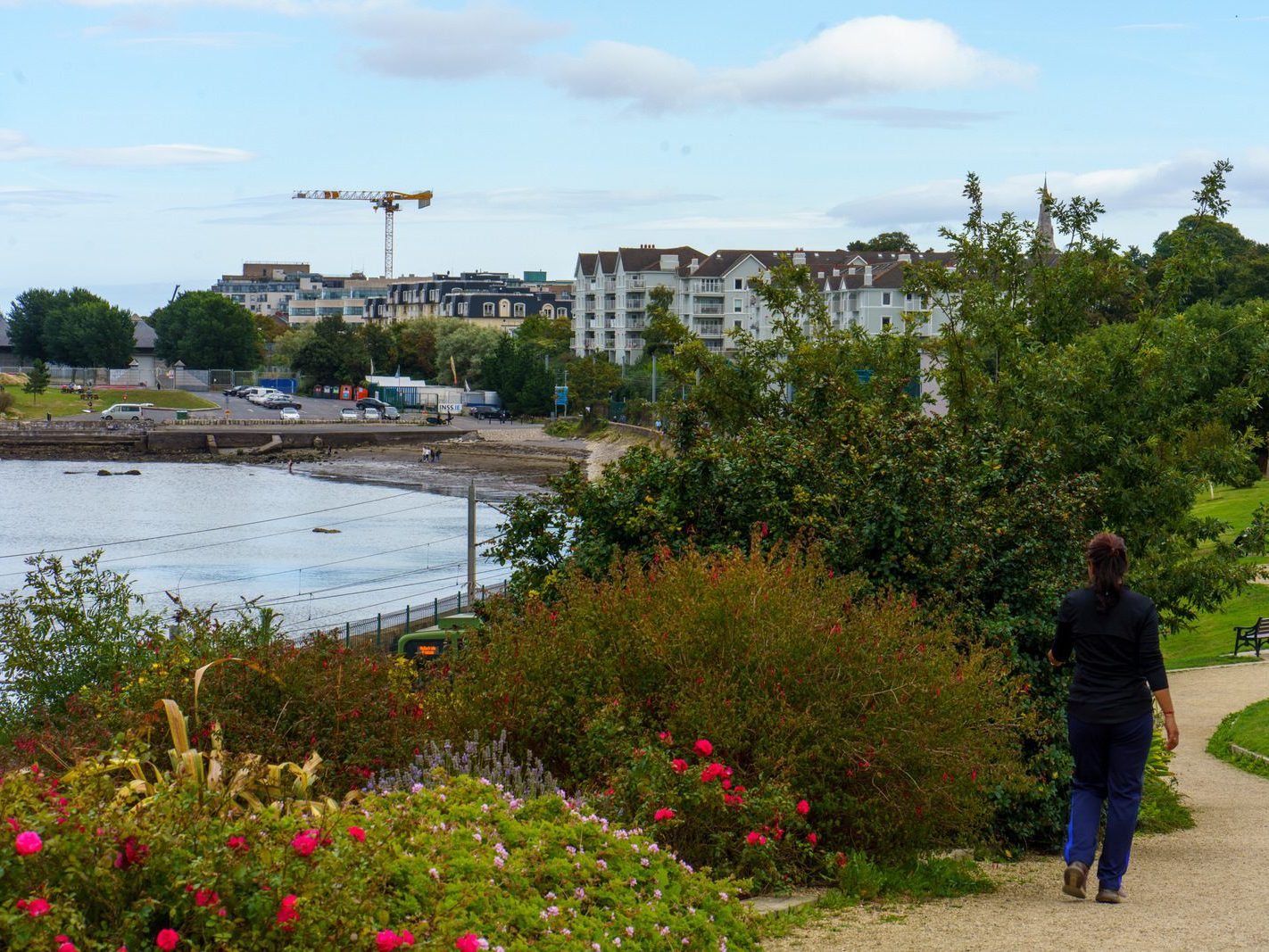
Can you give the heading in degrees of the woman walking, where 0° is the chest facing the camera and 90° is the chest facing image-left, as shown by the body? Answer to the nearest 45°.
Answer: approximately 180°

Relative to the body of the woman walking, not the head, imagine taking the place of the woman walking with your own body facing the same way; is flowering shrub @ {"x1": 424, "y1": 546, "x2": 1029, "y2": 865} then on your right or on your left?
on your left

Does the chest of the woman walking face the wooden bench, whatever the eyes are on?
yes

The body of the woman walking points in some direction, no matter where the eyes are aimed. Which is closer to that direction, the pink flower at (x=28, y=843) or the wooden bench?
the wooden bench

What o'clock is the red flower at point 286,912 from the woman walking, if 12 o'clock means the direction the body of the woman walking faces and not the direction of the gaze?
The red flower is roughly at 7 o'clock from the woman walking.

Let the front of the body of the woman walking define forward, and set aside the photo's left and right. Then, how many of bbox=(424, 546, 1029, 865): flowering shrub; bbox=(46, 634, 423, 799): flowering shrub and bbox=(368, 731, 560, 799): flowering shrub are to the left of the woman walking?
3

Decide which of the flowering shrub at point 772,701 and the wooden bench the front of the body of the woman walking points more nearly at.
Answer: the wooden bench

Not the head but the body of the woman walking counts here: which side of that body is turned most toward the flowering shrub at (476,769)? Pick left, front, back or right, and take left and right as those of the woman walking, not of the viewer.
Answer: left

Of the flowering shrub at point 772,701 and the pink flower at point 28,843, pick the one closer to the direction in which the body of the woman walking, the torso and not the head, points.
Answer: the flowering shrub

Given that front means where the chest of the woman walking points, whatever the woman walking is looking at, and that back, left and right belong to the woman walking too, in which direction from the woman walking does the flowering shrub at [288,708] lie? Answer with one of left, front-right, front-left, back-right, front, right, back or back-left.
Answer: left

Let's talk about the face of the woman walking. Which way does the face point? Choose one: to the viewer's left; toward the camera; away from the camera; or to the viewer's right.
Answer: away from the camera

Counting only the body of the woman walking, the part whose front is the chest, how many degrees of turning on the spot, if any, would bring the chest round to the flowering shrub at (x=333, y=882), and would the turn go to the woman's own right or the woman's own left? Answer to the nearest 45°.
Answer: approximately 135° to the woman's own left
